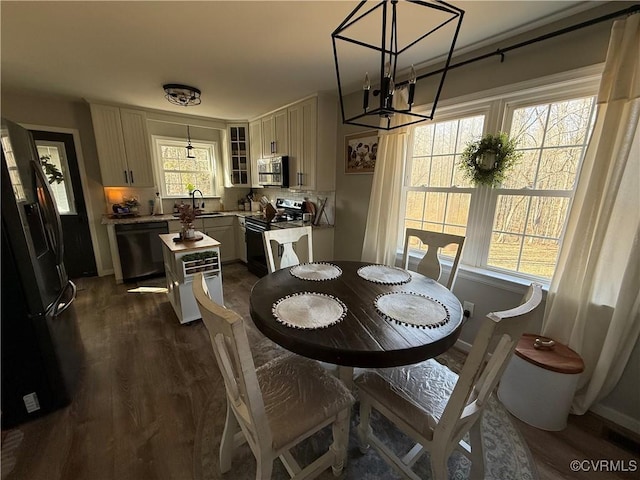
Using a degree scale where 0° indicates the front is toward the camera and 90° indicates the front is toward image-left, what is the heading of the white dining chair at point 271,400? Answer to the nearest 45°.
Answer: approximately 225°

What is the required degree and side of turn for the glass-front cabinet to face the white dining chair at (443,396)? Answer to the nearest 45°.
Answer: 0° — it already faces it

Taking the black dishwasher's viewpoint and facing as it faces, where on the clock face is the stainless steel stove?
The stainless steel stove is roughly at 10 o'clock from the black dishwasher.

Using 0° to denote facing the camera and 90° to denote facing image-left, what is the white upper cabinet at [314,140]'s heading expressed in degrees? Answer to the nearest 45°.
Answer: approximately 45°

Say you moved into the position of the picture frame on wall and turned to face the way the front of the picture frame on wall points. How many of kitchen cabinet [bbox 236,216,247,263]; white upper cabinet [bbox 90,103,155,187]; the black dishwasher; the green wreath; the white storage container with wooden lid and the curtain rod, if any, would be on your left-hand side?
3

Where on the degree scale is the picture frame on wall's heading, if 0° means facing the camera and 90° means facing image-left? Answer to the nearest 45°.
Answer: approximately 45°

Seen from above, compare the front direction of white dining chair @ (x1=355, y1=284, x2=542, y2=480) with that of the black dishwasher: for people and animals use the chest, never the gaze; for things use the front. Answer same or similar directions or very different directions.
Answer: very different directions

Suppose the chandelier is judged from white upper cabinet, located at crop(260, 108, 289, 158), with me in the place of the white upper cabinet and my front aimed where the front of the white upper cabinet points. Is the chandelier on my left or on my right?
on my left

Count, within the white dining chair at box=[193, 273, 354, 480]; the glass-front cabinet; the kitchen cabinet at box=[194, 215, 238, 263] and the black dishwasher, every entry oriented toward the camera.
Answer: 3

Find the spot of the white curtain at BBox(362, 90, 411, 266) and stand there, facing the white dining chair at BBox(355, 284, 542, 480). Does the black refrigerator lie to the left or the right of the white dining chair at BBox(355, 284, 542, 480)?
right

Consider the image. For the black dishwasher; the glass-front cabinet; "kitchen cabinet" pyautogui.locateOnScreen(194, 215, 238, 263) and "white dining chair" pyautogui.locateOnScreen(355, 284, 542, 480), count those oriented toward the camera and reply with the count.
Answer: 3

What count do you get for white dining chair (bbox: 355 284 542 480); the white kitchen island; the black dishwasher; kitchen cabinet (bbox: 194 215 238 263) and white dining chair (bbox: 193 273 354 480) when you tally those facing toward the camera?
3
